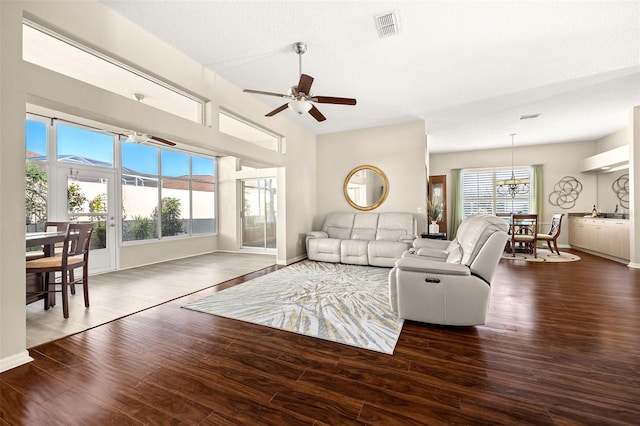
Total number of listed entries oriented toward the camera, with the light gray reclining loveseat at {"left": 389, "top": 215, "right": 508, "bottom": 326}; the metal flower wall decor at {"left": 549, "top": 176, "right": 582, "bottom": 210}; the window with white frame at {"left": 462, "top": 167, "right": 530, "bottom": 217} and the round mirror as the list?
3

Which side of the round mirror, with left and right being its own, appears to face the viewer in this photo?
front

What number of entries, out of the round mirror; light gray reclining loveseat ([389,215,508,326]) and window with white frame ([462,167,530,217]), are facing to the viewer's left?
1

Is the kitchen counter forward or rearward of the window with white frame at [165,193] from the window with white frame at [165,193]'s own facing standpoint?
forward

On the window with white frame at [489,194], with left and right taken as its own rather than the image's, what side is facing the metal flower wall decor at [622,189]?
left

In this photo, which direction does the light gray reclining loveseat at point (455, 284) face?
to the viewer's left

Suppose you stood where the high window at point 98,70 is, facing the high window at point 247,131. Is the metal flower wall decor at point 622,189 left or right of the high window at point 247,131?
right

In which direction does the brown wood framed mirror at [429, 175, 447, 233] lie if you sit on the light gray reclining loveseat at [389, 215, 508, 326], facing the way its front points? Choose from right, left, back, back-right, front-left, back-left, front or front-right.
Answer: right

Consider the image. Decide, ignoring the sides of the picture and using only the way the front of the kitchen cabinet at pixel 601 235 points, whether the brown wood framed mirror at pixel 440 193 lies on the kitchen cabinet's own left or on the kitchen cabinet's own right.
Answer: on the kitchen cabinet's own right

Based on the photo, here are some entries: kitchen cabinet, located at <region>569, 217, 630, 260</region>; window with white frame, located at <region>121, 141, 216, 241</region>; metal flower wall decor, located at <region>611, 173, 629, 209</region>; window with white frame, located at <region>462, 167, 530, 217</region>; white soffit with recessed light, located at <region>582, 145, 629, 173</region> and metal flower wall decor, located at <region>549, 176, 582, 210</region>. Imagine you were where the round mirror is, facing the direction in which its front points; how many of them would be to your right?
1

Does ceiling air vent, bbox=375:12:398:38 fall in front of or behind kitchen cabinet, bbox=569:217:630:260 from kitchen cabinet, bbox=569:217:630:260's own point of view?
in front

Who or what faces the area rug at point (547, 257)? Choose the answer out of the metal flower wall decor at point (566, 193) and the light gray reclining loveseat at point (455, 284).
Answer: the metal flower wall decor

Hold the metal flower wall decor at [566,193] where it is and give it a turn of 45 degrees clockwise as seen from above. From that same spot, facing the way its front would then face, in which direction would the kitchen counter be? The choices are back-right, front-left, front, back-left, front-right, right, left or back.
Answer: left

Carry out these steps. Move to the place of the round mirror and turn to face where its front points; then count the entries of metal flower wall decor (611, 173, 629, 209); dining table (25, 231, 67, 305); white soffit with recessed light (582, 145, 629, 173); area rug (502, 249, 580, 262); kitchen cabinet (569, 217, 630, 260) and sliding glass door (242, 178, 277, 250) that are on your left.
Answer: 4

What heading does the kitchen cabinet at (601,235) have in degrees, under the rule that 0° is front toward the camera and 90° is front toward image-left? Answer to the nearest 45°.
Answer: approximately 45°

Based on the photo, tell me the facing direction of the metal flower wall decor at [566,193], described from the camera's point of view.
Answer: facing the viewer

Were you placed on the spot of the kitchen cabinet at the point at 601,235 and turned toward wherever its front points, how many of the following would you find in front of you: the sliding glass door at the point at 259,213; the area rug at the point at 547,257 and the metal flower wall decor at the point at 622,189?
2

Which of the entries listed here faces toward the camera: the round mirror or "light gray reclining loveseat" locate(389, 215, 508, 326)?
the round mirror
